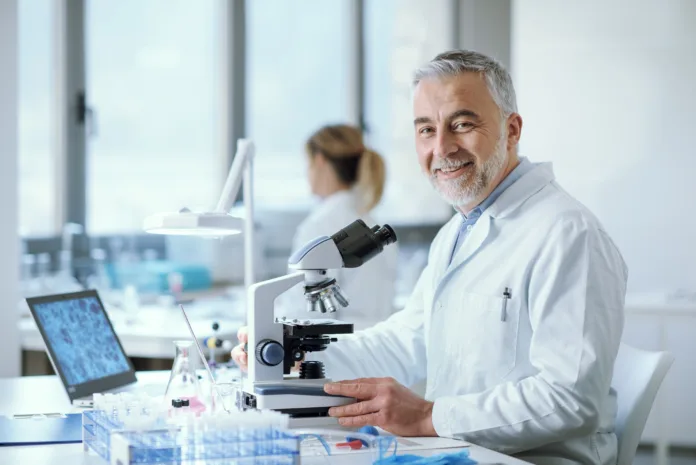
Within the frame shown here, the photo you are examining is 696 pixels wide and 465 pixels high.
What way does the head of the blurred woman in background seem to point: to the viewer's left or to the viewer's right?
to the viewer's left

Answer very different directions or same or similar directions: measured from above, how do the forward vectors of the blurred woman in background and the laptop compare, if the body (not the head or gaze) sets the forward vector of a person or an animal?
very different directions

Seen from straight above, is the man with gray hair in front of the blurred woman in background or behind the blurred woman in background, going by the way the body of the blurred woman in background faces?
behind

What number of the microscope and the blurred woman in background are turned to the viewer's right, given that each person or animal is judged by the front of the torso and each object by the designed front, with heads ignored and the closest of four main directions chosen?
1

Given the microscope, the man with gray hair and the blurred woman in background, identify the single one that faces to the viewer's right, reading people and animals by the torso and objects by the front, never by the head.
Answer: the microscope

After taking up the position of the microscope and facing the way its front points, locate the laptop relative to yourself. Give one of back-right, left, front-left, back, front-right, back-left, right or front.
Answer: back-left

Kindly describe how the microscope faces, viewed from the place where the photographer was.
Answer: facing to the right of the viewer

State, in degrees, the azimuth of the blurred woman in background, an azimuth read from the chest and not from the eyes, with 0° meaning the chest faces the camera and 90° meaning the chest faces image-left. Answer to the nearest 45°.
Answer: approximately 135°

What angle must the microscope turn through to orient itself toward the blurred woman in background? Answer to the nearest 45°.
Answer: approximately 90° to its left

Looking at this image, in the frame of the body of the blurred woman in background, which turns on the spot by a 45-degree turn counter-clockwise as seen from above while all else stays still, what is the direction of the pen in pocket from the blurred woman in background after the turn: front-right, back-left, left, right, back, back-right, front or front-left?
left
